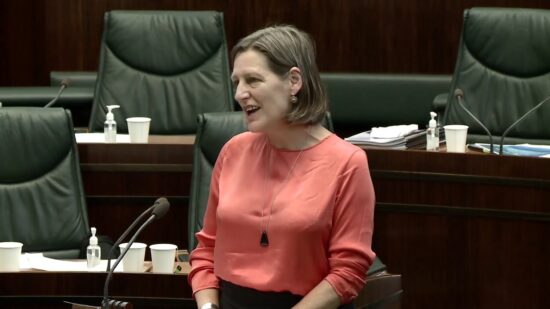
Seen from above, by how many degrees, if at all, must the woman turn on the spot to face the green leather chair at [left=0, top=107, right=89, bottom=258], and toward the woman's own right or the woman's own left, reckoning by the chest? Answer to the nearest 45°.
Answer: approximately 90° to the woman's own right

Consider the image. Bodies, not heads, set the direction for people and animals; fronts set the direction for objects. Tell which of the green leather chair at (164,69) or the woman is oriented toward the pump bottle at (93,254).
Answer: the green leather chair

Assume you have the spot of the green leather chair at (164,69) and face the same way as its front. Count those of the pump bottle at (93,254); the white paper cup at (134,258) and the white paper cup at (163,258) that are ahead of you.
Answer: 3

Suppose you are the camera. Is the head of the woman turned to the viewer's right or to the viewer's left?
to the viewer's left
